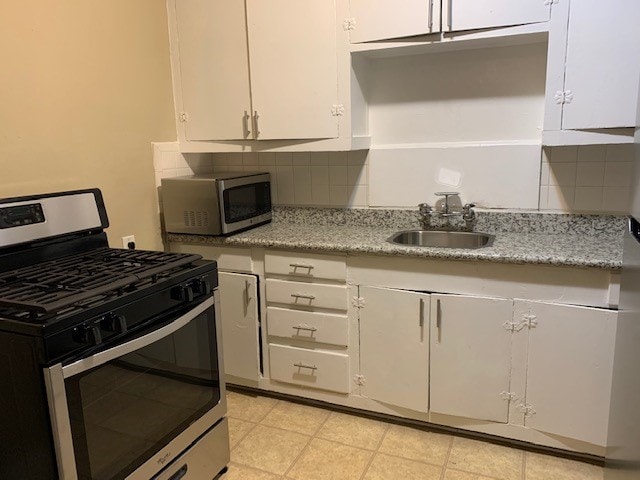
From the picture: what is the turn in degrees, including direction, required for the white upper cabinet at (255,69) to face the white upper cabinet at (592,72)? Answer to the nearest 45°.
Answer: approximately 45° to its left

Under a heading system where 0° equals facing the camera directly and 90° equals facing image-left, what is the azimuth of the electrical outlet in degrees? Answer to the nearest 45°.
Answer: approximately 315°

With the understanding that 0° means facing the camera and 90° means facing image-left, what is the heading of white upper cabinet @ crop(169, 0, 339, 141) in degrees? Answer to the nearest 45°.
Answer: approximately 0°

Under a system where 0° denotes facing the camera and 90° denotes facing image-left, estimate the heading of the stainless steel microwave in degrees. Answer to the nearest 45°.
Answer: approximately 315°
